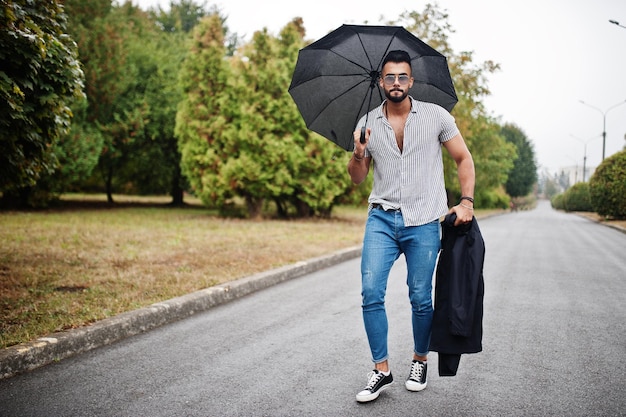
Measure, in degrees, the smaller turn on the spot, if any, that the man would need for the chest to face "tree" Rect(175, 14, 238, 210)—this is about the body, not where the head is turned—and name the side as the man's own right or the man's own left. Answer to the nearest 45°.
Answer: approximately 135° to the man's own right

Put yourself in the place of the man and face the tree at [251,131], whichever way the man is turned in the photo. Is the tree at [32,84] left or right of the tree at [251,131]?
left

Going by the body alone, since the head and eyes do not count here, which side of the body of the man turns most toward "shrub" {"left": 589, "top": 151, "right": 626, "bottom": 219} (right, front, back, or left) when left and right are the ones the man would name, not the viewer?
back

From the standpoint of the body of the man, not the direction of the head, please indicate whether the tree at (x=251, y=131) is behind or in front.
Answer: behind

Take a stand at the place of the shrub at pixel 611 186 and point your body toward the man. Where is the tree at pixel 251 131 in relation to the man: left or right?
right

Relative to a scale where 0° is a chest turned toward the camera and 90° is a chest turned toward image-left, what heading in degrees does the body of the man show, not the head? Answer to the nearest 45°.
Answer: approximately 0°
